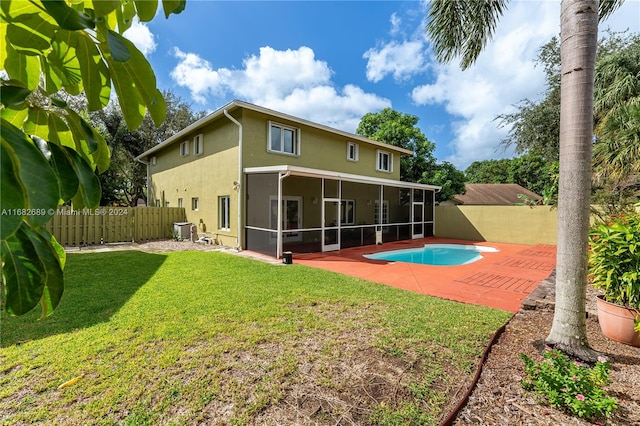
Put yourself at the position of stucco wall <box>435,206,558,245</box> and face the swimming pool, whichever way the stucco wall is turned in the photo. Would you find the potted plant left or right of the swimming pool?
left
